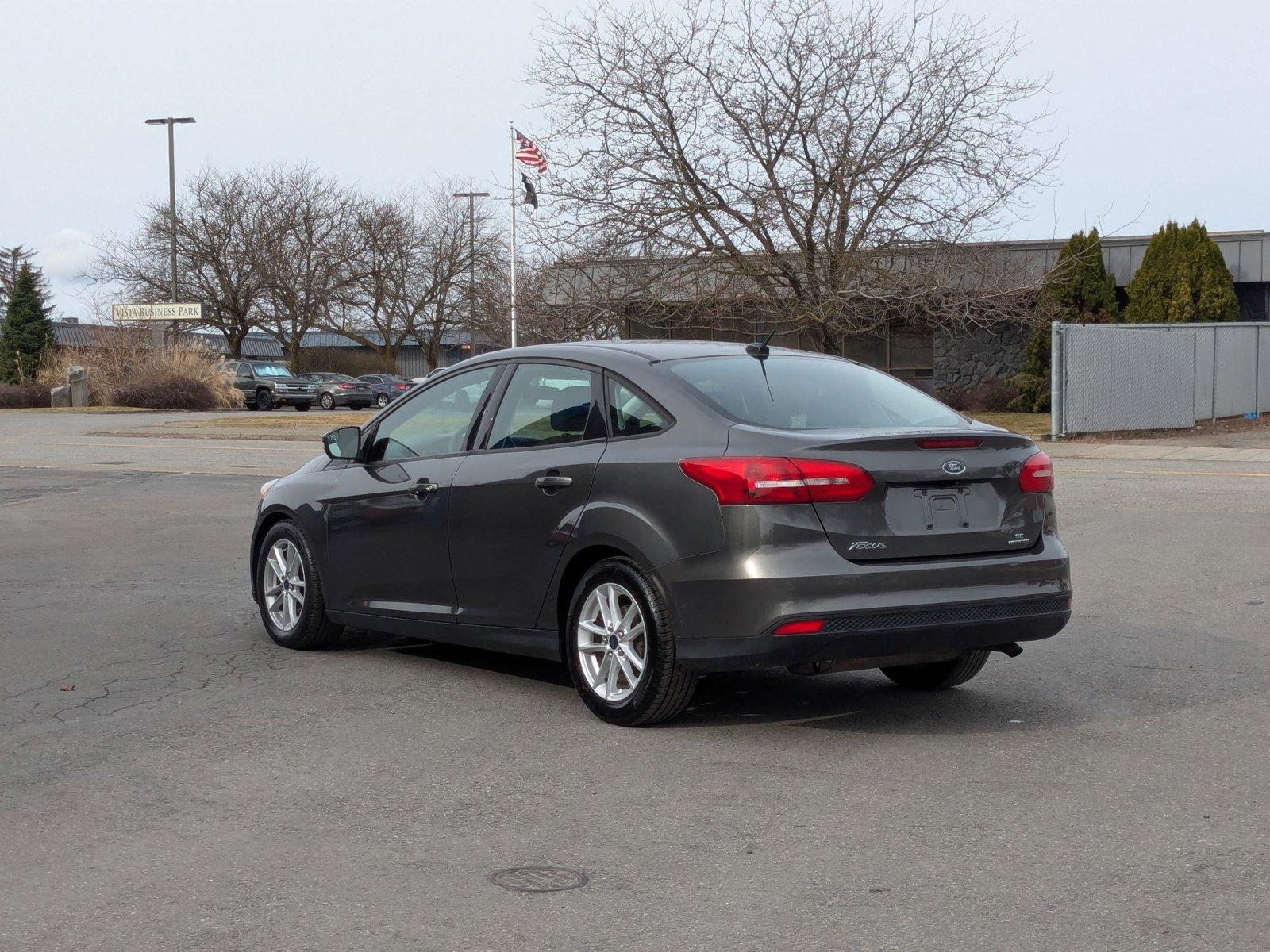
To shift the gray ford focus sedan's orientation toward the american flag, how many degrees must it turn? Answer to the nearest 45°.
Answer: approximately 45° to its right

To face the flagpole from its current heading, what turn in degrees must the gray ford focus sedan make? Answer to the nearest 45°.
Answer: approximately 45° to its right

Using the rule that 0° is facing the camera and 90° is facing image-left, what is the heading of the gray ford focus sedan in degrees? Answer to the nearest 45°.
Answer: approximately 135°

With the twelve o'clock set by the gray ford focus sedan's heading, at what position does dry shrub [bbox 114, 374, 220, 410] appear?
The dry shrub is roughly at 1 o'clock from the gray ford focus sedan.

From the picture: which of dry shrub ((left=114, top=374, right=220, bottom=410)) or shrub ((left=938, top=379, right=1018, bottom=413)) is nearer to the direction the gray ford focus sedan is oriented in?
the dry shrub

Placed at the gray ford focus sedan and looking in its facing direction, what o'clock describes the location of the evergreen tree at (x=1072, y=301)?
The evergreen tree is roughly at 2 o'clock from the gray ford focus sedan.

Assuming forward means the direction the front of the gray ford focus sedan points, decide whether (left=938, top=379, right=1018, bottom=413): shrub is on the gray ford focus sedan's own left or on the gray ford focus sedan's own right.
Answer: on the gray ford focus sedan's own right

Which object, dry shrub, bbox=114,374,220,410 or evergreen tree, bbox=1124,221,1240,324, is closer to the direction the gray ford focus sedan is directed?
the dry shrub

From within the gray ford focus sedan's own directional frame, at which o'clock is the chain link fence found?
The chain link fence is roughly at 2 o'clock from the gray ford focus sedan.

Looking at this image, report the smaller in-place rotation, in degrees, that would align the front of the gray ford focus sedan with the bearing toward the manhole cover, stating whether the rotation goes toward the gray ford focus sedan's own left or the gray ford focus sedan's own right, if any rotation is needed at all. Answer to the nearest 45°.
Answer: approximately 135° to the gray ford focus sedan's own left

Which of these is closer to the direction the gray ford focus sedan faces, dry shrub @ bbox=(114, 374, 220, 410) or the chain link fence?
the dry shrub

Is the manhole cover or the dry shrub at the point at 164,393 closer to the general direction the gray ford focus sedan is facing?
the dry shrub
